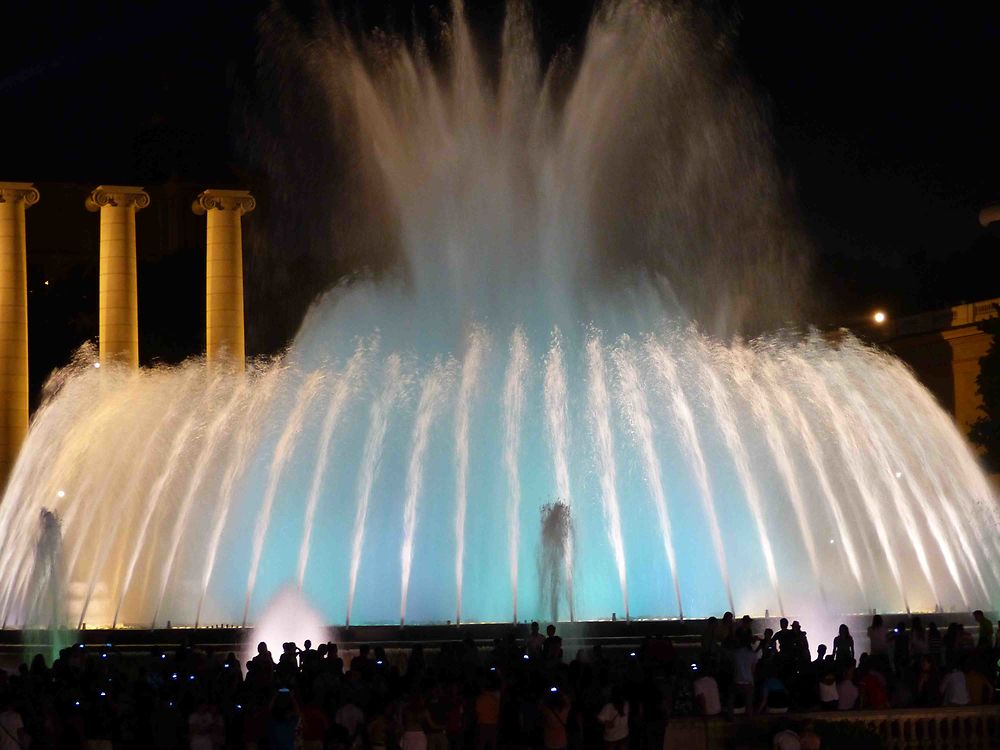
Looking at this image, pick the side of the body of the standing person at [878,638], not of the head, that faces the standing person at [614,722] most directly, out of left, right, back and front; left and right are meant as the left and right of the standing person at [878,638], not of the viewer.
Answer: back

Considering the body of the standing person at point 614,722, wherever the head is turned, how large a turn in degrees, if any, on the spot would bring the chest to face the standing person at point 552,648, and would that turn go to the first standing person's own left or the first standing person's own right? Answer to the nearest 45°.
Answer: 0° — they already face them

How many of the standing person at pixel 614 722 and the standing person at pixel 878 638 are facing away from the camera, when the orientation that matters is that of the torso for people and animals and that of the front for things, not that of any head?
2

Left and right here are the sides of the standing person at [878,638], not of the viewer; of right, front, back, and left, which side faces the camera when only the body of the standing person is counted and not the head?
back

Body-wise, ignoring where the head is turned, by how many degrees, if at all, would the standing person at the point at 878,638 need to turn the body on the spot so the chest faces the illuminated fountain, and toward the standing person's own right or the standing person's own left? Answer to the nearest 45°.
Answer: approximately 45° to the standing person's own left

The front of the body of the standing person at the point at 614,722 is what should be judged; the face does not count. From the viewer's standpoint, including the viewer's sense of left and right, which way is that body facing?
facing away from the viewer

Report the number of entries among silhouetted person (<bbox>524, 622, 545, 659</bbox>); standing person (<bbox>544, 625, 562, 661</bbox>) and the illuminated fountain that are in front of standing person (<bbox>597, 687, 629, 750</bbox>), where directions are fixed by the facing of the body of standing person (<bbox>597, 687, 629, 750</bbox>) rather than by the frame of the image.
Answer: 3

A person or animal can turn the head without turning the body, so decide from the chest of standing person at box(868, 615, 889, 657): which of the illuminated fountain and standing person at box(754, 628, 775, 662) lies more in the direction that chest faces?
the illuminated fountain

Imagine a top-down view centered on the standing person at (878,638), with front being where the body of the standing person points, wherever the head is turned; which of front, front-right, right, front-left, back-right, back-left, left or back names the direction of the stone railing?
back
